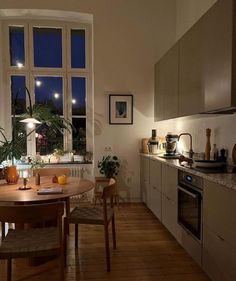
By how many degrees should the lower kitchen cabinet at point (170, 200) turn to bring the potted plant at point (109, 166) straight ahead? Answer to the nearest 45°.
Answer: approximately 90° to its right

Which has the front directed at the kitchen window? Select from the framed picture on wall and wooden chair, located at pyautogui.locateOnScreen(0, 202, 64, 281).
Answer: the wooden chair

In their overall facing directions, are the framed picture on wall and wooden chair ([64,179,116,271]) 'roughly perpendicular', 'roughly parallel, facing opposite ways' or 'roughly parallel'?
roughly perpendicular

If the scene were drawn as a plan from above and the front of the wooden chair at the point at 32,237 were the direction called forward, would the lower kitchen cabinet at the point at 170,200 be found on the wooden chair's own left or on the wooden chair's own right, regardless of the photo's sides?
on the wooden chair's own right

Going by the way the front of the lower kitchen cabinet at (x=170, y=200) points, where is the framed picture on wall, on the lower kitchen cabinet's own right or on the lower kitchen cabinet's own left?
on the lower kitchen cabinet's own right

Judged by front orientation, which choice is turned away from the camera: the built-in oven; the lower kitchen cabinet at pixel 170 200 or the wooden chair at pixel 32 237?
the wooden chair

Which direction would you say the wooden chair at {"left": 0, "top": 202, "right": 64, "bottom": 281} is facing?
away from the camera

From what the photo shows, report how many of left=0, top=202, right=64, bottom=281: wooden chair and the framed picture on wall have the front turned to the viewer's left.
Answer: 0

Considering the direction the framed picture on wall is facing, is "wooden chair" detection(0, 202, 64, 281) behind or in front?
in front

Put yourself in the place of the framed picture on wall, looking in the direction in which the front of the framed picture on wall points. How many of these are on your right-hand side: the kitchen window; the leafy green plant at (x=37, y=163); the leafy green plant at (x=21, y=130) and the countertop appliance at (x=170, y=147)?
3

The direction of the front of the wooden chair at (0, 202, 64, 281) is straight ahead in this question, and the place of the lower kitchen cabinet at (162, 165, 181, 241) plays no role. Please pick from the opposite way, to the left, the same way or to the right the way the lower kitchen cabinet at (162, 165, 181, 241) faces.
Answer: to the left

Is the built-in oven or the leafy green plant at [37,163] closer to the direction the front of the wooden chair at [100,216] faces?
the leafy green plant

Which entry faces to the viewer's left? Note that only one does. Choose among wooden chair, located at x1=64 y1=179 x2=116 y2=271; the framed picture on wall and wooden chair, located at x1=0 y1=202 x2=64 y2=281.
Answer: wooden chair, located at x1=64 y1=179 x2=116 y2=271

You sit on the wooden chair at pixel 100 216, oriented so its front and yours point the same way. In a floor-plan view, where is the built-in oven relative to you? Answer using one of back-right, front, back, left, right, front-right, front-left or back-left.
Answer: back

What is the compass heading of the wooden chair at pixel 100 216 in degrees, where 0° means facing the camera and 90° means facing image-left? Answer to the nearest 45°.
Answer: approximately 90°

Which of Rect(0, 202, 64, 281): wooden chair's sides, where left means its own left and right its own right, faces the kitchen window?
front
